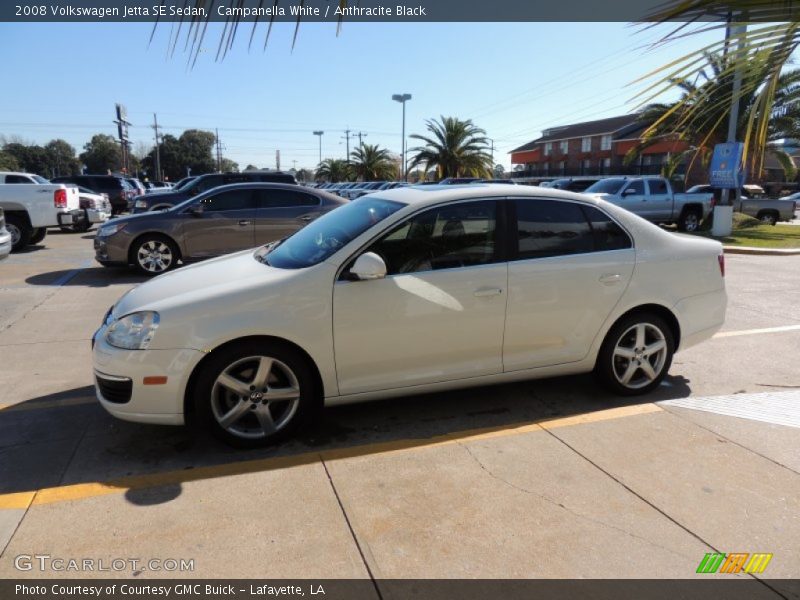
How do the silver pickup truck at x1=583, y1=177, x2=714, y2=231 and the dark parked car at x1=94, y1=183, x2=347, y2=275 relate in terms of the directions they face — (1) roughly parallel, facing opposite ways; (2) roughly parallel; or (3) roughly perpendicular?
roughly parallel

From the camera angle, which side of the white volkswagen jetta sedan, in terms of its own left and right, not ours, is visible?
left

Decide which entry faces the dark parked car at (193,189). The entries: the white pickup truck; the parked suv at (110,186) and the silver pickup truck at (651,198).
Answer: the silver pickup truck

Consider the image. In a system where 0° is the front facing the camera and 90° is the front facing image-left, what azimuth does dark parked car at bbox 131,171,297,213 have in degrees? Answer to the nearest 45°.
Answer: approximately 90°

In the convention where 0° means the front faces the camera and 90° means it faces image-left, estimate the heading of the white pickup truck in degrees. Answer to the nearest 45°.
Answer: approximately 135°

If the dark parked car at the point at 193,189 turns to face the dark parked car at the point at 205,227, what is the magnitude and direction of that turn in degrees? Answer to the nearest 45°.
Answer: approximately 90° to its left

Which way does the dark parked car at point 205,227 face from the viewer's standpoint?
to the viewer's left

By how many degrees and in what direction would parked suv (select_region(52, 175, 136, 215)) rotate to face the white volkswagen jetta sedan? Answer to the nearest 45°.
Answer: approximately 135° to its left

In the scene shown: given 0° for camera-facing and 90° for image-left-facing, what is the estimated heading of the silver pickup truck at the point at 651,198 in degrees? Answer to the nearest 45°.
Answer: approximately 45°

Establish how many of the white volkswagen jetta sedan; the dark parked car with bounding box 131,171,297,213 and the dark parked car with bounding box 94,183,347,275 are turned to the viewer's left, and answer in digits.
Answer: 3

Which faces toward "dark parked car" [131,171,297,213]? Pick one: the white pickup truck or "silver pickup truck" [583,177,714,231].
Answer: the silver pickup truck

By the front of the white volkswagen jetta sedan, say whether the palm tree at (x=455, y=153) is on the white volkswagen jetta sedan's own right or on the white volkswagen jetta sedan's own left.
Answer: on the white volkswagen jetta sedan's own right

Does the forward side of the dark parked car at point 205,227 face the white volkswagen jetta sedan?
no

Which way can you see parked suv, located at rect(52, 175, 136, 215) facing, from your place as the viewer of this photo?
facing away from the viewer and to the left of the viewer

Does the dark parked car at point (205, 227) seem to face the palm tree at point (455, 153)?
no

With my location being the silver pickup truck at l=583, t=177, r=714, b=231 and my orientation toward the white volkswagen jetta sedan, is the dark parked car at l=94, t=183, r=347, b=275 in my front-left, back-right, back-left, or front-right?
front-right

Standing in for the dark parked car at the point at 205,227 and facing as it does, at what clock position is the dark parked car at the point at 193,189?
the dark parked car at the point at 193,189 is roughly at 3 o'clock from the dark parked car at the point at 205,227.

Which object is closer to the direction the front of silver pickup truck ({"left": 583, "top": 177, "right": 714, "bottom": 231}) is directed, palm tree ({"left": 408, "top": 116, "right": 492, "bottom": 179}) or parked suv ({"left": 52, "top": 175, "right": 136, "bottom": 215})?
the parked suv

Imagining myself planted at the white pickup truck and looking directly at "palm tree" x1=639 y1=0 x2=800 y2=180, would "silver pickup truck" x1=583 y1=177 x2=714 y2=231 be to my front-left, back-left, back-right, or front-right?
front-left

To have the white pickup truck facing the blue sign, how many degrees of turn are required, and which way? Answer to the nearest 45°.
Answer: approximately 135° to its right

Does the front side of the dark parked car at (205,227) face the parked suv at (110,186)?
no
